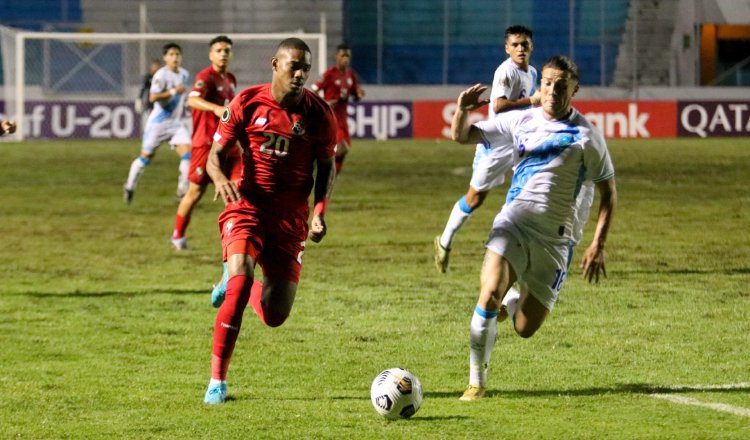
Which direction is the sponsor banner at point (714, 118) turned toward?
toward the camera

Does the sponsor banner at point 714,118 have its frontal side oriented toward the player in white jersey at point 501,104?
yes

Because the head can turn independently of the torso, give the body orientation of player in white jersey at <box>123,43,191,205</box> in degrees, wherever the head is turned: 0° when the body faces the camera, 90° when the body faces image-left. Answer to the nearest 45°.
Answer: approximately 315°

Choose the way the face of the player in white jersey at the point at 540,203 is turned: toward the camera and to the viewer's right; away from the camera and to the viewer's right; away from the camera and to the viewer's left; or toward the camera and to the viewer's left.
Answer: toward the camera and to the viewer's left

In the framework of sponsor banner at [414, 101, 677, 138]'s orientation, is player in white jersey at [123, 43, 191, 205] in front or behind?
in front

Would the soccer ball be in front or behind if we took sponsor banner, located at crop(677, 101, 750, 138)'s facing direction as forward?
in front

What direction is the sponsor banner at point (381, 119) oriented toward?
toward the camera

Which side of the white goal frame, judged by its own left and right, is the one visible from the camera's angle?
front

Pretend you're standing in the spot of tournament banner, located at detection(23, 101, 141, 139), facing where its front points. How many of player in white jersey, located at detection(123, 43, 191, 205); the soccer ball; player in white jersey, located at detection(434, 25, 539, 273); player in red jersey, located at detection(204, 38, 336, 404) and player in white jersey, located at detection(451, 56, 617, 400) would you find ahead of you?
5

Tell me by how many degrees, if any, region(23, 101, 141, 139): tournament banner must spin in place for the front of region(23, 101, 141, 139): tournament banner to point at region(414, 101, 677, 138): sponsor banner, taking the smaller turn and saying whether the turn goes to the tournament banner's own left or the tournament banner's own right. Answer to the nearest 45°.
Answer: approximately 90° to the tournament banner's own left

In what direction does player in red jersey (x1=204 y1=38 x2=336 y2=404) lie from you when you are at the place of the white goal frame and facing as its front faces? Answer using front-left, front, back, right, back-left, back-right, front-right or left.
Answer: front

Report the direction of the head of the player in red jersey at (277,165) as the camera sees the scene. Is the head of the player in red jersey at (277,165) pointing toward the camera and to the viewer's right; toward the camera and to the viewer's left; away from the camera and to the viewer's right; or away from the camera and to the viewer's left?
toward the camera and to the viewer's right
